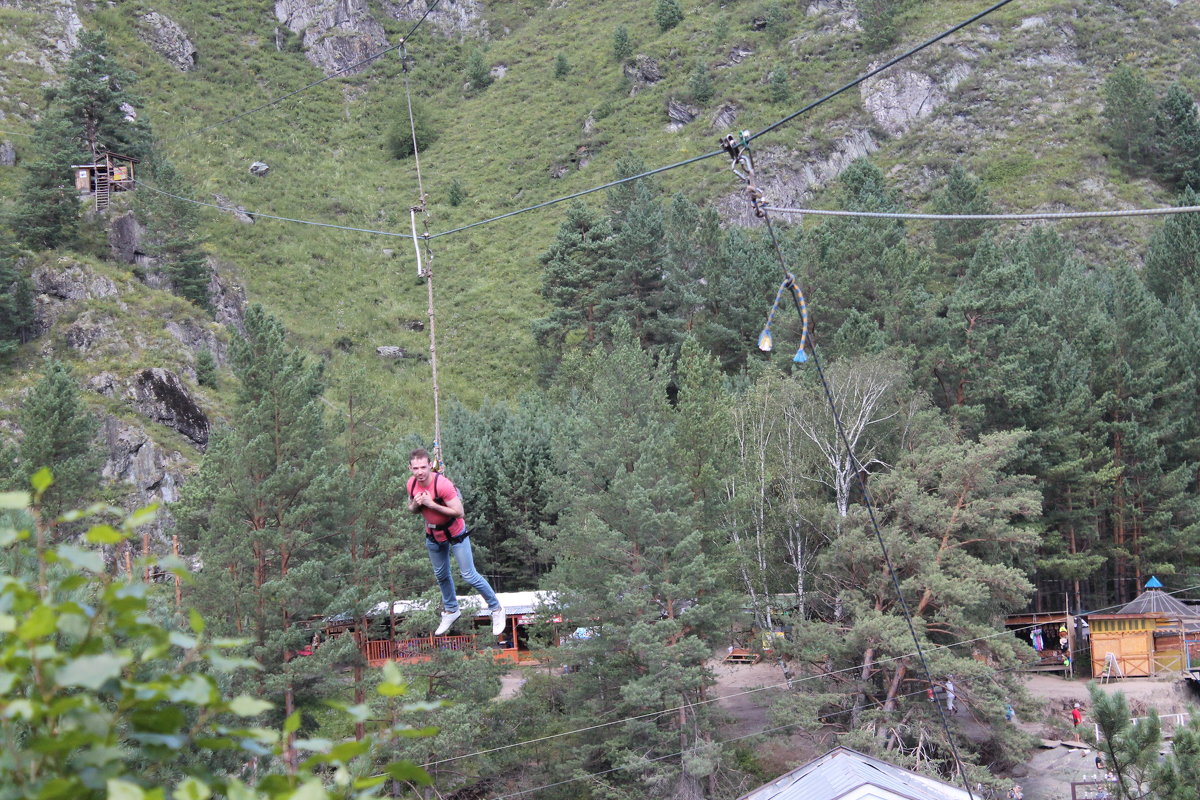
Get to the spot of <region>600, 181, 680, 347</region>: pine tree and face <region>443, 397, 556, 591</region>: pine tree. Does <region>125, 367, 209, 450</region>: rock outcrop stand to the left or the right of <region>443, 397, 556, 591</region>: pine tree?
right

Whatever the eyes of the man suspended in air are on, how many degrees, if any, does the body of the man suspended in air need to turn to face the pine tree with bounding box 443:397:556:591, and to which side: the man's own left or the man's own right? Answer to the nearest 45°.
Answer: approximately 135° to the man's own right

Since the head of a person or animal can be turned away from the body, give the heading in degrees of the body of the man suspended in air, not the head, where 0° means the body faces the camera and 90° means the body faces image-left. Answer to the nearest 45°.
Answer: approximately 45°

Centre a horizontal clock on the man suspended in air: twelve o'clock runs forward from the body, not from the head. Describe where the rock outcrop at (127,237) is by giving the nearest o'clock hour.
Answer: The rock outcrop is roughly at 4 o'clock from the man suspended in air.

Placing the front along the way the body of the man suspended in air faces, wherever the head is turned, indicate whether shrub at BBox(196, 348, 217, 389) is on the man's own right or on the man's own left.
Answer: on the man's own right

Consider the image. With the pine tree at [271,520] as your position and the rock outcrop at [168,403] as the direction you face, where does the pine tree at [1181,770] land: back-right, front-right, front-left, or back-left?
back-right

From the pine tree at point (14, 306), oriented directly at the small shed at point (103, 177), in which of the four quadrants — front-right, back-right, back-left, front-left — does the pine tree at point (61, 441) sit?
back-right

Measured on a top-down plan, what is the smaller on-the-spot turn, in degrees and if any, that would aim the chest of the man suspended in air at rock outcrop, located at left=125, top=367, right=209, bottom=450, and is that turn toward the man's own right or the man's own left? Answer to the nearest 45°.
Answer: approximately 135° to the man's own right

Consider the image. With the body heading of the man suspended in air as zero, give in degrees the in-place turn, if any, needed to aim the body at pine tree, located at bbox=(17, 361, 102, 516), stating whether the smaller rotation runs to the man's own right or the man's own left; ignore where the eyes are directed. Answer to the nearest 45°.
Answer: approximately 90° to the man's own right

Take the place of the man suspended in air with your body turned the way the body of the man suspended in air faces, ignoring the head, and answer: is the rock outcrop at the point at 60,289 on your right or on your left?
on your right
